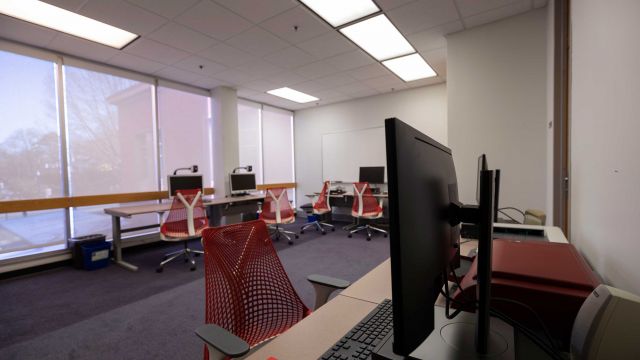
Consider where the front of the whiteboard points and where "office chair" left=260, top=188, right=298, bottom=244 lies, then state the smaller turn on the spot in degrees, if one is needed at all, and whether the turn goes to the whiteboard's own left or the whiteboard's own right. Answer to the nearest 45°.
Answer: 0° — it already faces it

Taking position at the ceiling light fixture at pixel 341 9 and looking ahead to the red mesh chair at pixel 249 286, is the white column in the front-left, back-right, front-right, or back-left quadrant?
back-right

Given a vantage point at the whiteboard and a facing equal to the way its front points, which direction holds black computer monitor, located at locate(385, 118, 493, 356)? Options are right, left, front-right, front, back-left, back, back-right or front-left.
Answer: front-left

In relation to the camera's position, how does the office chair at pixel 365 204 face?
facing away from the viewer and to the right of the viewer

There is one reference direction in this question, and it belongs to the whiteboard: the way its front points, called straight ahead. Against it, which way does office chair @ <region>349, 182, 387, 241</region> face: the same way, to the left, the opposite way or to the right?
the opposite way

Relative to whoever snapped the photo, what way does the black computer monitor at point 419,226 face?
facing to the left of the viewer

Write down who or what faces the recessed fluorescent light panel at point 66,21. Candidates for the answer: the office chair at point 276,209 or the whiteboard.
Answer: the whiteboard

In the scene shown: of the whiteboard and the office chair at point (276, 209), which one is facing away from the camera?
the office chair

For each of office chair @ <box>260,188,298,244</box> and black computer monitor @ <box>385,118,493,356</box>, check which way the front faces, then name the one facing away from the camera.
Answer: the office chair

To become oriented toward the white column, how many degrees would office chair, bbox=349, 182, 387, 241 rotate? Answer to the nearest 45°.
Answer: approximately 135° to its left
